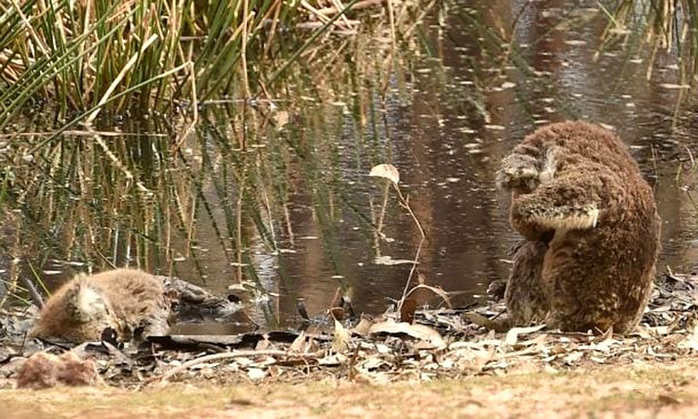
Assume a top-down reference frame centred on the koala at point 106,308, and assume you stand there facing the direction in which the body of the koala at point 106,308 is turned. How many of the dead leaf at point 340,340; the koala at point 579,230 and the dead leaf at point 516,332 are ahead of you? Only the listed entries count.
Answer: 0

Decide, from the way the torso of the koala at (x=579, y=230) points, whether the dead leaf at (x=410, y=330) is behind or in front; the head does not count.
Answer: in front

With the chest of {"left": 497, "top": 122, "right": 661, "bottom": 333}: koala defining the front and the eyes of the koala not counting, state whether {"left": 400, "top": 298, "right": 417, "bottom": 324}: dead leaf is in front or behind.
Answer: in front

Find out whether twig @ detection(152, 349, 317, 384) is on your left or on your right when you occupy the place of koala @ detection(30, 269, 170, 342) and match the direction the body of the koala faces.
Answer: on your left

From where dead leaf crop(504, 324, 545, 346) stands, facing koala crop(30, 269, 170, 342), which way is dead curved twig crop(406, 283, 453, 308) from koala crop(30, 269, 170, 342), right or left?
right

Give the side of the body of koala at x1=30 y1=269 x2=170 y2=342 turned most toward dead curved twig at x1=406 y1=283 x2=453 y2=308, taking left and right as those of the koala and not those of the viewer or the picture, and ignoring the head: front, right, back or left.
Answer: back

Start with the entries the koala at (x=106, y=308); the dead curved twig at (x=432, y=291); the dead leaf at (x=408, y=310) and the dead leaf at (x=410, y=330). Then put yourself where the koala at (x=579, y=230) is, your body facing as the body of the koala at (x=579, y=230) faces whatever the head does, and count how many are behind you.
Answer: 0

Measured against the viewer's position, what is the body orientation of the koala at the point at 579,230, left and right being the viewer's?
facing to the left of the viewer

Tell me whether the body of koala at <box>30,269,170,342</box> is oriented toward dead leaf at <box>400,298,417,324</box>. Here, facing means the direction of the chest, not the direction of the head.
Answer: no

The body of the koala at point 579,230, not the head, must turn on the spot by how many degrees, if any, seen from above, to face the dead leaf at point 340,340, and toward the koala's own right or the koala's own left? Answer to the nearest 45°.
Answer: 0° — it already faces it

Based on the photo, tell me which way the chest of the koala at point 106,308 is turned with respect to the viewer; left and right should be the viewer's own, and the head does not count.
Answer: facing to the left of the viewer

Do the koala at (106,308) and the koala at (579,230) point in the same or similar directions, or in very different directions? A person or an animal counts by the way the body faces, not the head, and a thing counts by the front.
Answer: same or similar directions

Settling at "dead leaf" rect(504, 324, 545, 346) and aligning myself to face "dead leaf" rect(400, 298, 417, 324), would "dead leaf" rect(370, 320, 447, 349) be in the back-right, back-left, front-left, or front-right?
front-left

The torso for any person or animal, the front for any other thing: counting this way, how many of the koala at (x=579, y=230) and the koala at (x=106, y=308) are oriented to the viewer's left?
2
